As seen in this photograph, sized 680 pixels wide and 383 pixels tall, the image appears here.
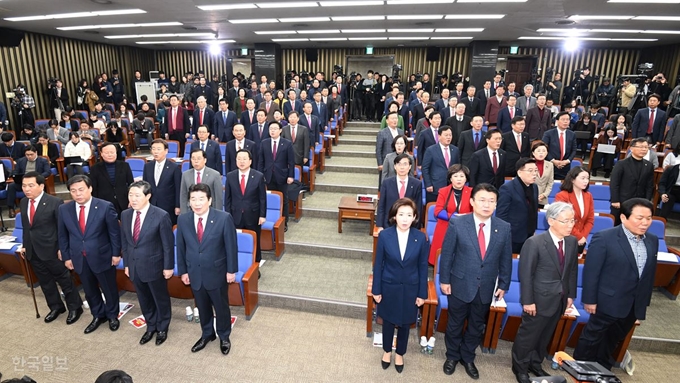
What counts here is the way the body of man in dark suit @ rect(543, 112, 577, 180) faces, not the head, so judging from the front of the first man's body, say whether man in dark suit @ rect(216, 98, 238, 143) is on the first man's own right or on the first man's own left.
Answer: on the first man's own right

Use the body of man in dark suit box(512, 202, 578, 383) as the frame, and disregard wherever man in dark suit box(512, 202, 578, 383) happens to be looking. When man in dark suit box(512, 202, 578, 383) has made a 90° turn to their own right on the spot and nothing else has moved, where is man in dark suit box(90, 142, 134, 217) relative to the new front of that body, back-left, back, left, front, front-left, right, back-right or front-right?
front-right

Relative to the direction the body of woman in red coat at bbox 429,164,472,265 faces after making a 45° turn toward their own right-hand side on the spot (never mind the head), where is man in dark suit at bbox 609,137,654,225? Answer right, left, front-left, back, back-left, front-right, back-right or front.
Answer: back

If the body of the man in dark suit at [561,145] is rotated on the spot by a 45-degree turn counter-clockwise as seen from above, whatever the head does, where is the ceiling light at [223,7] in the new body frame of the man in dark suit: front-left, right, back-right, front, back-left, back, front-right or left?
back-right

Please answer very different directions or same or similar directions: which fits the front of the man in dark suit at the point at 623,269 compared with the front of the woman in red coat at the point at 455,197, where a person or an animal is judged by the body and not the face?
same or similar directions

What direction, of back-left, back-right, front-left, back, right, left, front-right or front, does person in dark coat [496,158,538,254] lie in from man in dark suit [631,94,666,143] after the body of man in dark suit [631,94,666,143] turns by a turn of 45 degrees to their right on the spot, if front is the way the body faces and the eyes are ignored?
front-left

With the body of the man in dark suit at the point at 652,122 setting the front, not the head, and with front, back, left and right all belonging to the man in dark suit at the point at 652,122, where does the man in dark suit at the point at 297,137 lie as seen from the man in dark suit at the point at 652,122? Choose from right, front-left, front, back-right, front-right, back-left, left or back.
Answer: front-right

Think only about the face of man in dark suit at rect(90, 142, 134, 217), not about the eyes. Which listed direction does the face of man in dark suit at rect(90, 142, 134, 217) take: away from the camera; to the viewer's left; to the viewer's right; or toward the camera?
toward the camera

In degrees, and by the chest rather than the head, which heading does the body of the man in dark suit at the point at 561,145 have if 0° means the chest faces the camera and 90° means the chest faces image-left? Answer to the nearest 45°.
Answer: approximately 0°

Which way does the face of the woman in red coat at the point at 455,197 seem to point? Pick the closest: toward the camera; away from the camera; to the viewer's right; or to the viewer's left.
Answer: toward the camera

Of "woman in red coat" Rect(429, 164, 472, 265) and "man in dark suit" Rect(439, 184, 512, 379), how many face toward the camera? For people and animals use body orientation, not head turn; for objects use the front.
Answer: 2

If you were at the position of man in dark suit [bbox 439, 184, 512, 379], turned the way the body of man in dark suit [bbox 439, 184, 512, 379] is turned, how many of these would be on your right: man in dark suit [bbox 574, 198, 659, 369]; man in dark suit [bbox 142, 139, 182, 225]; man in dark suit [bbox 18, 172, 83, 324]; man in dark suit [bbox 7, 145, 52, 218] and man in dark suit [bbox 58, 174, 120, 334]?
4

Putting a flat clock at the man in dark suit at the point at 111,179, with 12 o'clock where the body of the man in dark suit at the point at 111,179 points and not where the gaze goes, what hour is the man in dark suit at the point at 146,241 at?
the man in dark suit at the point at 146,241 is roughly at 12 o'clock from the man in dark suit at the point at 111,179.

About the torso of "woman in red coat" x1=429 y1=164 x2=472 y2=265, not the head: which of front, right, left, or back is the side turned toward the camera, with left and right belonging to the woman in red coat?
front

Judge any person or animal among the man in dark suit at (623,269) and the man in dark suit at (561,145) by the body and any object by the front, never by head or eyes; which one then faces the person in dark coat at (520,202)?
the man in dark suit at (561,145)

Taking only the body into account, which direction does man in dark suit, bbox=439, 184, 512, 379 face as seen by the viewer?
toward the camera

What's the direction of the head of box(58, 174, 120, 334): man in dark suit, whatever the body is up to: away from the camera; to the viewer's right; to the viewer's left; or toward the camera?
toward the camera
